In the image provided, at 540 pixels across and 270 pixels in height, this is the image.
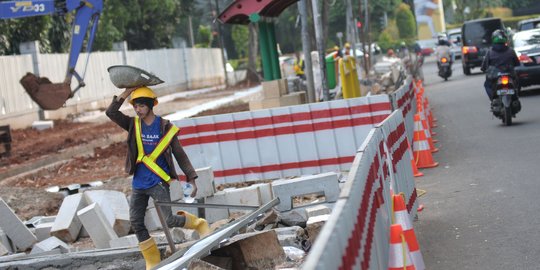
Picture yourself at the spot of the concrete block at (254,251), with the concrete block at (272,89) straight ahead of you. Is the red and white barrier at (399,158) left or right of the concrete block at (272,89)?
right

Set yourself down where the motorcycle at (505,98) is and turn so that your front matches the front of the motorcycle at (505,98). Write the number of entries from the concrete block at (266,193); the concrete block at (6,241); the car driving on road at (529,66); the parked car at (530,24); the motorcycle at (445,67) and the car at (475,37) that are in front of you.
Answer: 4

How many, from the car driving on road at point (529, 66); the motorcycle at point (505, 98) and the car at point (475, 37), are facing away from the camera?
3

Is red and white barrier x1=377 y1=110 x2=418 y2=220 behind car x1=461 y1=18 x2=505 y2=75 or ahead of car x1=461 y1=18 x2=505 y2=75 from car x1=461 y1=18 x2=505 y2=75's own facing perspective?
behind

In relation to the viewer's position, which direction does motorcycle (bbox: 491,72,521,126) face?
facing away from the viewer

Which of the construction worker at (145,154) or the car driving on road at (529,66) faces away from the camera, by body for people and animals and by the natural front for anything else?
the car driving on road

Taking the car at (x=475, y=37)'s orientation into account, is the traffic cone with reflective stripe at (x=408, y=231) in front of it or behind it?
behind

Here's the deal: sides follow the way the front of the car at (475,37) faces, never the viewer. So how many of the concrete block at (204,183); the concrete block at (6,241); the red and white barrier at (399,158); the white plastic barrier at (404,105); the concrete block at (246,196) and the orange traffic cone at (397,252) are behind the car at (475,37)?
6

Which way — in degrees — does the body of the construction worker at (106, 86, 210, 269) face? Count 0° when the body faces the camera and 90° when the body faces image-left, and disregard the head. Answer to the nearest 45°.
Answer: approximately 45°

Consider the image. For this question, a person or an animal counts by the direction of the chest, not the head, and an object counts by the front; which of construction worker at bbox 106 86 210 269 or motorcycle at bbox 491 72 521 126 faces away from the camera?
the motorcycle

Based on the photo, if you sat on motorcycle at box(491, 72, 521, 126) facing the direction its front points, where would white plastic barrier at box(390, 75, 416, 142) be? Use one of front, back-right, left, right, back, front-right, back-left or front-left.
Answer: back-left

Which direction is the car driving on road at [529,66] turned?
away from the camera

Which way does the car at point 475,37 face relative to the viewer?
away from the camera
